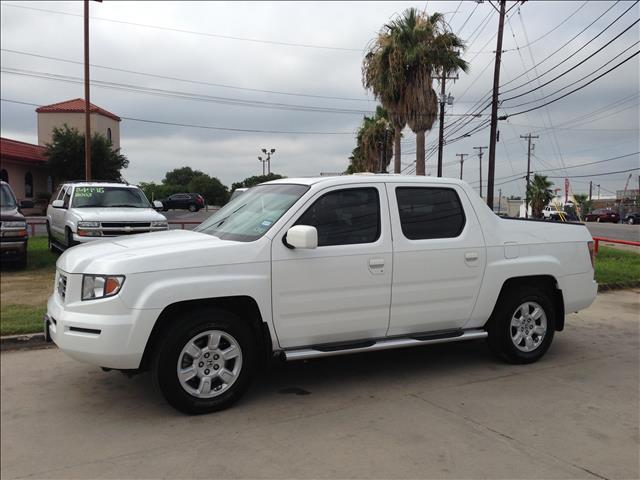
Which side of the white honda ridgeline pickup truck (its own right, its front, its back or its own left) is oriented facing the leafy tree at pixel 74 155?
right

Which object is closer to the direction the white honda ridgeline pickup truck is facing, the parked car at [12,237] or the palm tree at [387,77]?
the parked car

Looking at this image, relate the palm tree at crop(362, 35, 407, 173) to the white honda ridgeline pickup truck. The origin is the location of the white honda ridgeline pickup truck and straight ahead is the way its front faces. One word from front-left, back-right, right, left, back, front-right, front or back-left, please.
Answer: back-right

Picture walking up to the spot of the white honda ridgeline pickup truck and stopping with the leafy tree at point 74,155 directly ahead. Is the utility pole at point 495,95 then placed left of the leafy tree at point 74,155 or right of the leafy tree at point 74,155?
right

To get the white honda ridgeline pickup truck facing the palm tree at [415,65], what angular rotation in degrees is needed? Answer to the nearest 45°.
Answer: approximately 135° to its right

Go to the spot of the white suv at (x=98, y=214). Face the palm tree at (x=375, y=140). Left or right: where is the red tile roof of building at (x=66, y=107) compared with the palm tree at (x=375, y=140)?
left

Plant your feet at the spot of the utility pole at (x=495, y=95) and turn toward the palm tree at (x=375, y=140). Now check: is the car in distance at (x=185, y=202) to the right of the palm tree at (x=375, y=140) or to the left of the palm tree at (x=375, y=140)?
left

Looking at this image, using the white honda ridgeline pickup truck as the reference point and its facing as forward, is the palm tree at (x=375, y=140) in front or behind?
behind

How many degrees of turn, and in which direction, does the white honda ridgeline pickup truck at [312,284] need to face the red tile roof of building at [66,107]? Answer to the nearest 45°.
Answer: approximately 90° to its right

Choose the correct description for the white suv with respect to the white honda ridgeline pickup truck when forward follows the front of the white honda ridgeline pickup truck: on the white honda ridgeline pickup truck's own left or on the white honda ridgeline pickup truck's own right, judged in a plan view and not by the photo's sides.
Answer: on the white honda ridgeline pickup truck's own right

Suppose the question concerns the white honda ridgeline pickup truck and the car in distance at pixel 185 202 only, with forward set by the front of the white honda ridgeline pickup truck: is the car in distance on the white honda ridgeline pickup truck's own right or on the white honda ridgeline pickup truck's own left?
on the white honda ridgeline pickup truck's own right

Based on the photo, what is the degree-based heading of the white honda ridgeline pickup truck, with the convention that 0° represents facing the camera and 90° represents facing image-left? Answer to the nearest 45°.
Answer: approximately 45°
